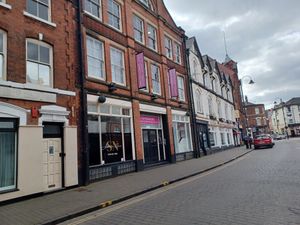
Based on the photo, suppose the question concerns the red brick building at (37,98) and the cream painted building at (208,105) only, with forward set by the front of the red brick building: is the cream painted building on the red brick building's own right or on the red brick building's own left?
on the red brick building's own left

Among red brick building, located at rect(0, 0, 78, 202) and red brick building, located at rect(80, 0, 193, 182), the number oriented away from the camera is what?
0

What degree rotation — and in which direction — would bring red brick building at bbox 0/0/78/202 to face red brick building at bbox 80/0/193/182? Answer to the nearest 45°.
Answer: approximately 90° to its left

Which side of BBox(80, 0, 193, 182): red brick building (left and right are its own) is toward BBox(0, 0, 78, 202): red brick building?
right

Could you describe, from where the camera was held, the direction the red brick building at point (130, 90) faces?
facing the viewer and to the right of the viewer

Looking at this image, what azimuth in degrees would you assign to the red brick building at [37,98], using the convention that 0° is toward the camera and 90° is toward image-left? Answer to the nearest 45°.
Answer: approximately 315°

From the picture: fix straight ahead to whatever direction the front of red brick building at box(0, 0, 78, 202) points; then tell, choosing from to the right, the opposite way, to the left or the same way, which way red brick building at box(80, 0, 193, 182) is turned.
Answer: the same way
